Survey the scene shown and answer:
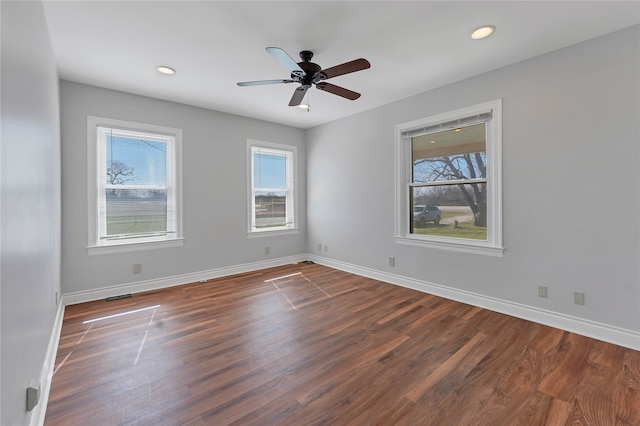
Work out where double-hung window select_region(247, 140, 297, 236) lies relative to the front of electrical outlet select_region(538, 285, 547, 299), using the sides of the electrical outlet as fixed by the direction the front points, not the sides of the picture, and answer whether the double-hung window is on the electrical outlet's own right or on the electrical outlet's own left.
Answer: on the electrical outlet's own right

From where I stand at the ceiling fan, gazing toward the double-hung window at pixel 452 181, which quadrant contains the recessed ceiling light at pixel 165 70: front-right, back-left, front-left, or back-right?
back-left

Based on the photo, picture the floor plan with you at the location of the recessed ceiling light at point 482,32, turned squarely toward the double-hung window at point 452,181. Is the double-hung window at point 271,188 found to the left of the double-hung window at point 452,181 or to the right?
left

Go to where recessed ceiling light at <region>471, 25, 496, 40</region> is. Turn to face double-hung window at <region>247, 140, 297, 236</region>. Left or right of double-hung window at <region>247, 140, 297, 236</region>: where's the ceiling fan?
left

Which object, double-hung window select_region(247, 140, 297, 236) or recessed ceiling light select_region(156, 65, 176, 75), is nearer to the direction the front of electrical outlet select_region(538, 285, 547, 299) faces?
the recessed ceiling light

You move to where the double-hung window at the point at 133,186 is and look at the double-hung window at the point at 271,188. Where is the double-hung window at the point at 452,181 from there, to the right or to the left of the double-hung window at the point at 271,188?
right

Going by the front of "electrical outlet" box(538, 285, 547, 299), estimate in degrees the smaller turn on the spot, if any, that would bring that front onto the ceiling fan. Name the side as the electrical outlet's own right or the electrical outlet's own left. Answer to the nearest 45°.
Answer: approximately 45° to the electrical outlet's own right

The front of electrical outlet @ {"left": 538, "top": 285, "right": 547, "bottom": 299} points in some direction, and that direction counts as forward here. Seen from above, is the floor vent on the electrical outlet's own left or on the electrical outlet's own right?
on the electrical outlet's own right
